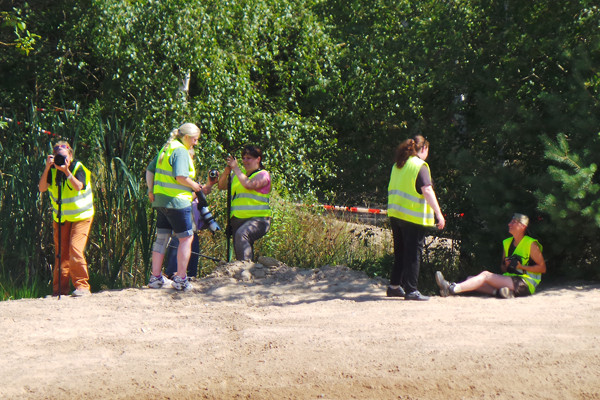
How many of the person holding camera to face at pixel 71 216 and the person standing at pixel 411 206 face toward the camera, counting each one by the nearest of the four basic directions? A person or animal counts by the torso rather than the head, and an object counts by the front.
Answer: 1

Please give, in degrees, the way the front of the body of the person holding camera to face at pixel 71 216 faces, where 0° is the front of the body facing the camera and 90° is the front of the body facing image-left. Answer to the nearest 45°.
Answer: approximately 0°

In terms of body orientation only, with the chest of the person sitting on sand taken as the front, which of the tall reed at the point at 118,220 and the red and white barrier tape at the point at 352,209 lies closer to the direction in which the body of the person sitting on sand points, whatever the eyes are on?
the tall reed

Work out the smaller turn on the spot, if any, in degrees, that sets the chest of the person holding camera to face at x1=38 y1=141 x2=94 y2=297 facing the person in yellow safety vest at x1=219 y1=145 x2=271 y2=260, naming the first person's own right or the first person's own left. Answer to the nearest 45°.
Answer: approximately 90° to the first person's own left

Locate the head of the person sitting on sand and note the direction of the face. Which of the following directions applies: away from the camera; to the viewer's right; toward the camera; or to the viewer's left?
to the viewer's left

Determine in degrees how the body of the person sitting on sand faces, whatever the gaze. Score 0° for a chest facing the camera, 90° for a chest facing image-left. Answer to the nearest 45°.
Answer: approximately 45°

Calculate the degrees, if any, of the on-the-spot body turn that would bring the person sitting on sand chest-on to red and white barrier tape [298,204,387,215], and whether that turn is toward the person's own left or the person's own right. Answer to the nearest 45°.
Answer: approximately 90° to the person's own right
